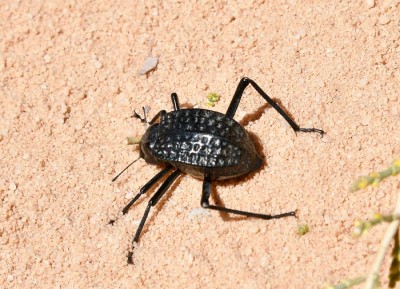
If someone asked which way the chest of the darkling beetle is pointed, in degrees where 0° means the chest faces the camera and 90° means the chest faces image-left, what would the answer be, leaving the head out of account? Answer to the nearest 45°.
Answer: approximately 90°

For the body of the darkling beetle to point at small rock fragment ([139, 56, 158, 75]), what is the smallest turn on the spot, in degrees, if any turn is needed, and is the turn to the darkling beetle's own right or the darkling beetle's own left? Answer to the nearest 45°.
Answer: approximately 90° to the darkling beetle's own right
